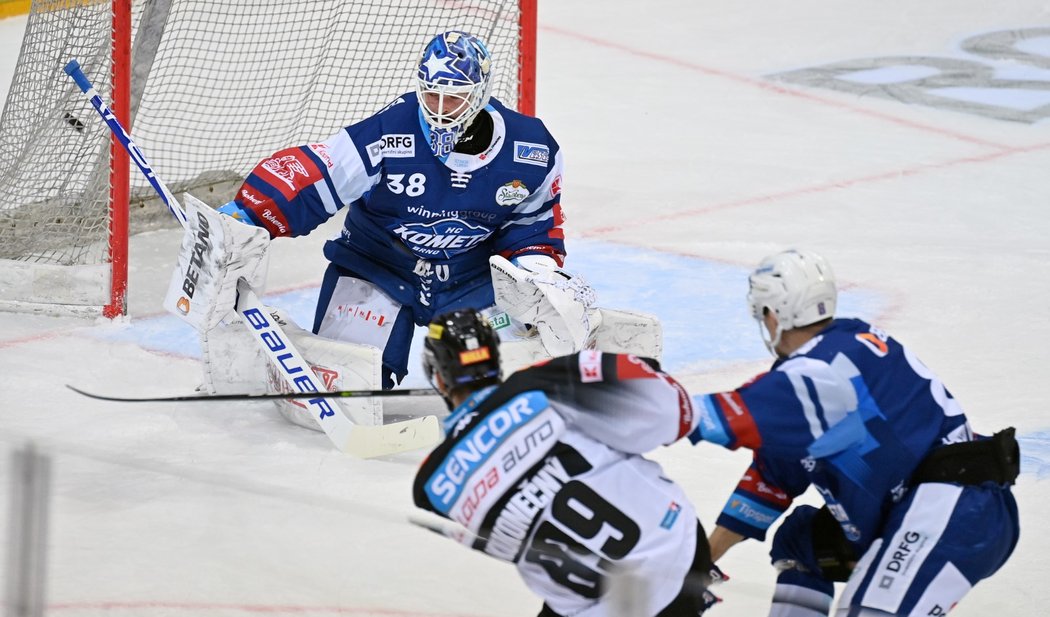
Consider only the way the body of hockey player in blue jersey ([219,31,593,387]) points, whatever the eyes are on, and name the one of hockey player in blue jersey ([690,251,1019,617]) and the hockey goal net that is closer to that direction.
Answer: the hockey player in blue jersey

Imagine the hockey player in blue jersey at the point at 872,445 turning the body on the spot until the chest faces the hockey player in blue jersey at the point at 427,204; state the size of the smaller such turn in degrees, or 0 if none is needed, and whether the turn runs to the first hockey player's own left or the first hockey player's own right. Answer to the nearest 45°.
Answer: approximately 45° to the first hockey player's own right

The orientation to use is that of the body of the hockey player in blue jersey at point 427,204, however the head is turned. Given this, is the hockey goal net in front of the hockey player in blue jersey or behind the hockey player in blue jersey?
behind

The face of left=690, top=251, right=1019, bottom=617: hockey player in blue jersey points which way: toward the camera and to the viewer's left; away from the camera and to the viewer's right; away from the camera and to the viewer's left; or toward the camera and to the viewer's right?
away from the camera and to the viewer's left

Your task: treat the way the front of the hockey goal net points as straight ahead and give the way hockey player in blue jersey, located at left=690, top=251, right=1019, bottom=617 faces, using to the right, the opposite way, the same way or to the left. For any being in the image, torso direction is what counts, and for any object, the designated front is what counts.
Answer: the opposite way

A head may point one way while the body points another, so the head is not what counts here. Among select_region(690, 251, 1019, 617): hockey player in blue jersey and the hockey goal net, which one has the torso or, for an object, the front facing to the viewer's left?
the hockey player in blue jersey

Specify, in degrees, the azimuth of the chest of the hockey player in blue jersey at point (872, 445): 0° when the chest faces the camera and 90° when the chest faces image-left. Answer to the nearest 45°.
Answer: approximately 90°

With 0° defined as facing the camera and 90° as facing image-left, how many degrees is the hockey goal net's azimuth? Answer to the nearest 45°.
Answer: approximately 315°

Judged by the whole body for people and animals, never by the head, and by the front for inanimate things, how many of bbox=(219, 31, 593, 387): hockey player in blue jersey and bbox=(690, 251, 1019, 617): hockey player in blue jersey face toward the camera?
1
